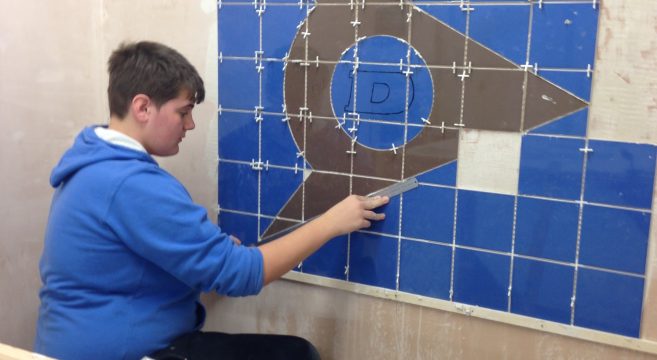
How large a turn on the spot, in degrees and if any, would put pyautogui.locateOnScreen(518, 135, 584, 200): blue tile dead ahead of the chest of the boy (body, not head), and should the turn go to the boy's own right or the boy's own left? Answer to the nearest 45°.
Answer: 0° — they already face it

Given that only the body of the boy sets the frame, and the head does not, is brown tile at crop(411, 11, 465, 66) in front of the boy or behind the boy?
in front

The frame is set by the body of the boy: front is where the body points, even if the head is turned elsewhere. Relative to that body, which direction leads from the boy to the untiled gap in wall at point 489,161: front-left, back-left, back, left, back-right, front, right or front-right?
front

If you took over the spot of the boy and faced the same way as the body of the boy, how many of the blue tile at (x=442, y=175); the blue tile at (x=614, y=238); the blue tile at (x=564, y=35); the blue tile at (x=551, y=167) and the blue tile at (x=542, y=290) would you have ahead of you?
5

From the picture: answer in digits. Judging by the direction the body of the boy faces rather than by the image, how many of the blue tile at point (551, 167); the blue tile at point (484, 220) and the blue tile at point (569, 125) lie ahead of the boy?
3

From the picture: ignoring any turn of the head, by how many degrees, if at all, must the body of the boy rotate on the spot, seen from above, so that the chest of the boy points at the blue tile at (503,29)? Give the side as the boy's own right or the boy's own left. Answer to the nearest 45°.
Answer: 0° — they already face it

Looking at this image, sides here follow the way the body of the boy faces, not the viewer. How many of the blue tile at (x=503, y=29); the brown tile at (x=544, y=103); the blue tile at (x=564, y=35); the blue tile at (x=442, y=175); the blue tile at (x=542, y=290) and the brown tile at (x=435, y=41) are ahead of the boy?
6

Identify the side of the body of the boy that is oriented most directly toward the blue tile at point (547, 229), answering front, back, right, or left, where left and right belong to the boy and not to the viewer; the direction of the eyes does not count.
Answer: front

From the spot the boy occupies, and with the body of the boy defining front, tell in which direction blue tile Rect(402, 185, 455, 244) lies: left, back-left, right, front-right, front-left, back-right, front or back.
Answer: front

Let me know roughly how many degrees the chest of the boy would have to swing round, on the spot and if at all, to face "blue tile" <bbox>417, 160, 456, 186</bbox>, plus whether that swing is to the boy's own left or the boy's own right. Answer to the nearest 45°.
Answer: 0° — they already face it

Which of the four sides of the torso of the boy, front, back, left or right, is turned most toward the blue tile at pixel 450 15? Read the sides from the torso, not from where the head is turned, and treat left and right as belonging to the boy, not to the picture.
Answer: front

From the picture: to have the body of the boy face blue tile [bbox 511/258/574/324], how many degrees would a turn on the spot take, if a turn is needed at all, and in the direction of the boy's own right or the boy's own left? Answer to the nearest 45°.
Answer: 0° — they already face it

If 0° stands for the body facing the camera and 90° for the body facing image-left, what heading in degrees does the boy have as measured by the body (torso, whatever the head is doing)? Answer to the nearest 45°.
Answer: approximately 270°

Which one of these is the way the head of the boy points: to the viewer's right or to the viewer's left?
to the viewer's right
